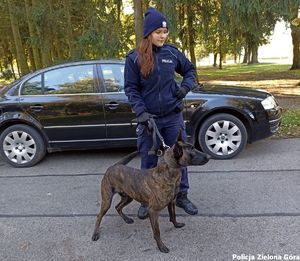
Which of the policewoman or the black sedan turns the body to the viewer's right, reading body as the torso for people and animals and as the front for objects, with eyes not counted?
the black sedan

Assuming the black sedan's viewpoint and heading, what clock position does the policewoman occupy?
The policewoman is roughly at 2 o'clock from the black sedan.

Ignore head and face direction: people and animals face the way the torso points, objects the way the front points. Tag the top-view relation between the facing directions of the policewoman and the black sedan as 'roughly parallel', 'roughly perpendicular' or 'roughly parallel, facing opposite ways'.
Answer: roughly perpendicular

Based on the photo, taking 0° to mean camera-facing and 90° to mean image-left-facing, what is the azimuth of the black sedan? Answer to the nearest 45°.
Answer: approximately 270°

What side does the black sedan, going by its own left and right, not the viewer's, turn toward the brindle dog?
right

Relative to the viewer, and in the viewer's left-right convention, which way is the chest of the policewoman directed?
facing the viewer

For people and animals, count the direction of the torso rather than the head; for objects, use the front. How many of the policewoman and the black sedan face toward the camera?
1

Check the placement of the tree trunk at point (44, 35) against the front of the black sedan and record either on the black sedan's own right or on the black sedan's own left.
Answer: on the black sedan's own left

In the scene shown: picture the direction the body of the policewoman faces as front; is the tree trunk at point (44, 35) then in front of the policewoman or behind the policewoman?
behind
